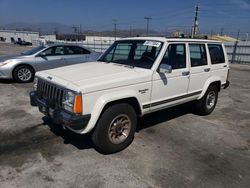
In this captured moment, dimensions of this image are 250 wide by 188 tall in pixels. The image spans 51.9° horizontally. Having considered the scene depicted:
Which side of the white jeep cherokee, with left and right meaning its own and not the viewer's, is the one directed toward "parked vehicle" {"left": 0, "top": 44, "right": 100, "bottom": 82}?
right

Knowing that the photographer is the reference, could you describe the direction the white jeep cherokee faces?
facing the viewer and to the left of the viewer
